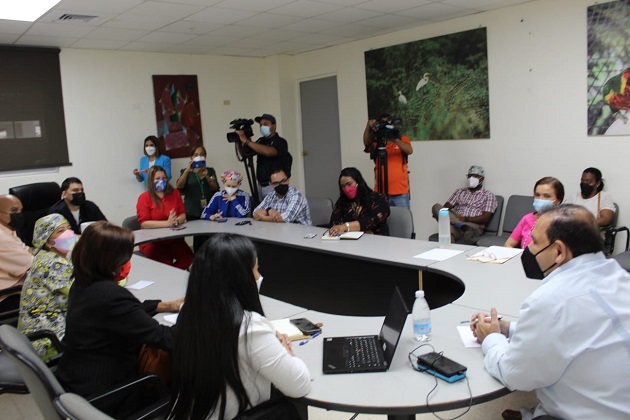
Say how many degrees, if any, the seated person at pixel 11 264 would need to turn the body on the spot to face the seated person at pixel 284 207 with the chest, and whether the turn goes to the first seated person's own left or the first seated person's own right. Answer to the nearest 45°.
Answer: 0° — they already face them

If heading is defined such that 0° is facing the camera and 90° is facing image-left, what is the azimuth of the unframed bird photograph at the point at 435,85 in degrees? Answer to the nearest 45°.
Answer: approximately 45°

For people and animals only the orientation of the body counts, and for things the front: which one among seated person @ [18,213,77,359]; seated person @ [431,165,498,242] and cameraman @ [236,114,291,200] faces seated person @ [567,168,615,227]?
seated person @ [18,213,77,359]

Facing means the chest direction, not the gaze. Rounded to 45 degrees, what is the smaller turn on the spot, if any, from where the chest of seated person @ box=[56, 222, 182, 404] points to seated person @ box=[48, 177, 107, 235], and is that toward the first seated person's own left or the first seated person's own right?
approximately 45° to the first seated person's own left

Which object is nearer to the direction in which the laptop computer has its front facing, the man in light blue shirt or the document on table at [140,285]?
the document on table

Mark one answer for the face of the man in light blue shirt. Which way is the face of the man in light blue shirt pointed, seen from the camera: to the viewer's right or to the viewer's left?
to the viewer's left

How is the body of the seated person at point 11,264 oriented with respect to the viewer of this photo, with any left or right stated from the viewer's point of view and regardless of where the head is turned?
facing to the right of the viewer

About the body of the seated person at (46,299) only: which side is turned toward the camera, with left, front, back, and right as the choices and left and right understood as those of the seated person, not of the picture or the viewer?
right

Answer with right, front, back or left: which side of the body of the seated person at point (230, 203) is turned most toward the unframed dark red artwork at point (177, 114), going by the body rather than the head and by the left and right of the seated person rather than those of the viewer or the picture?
back
